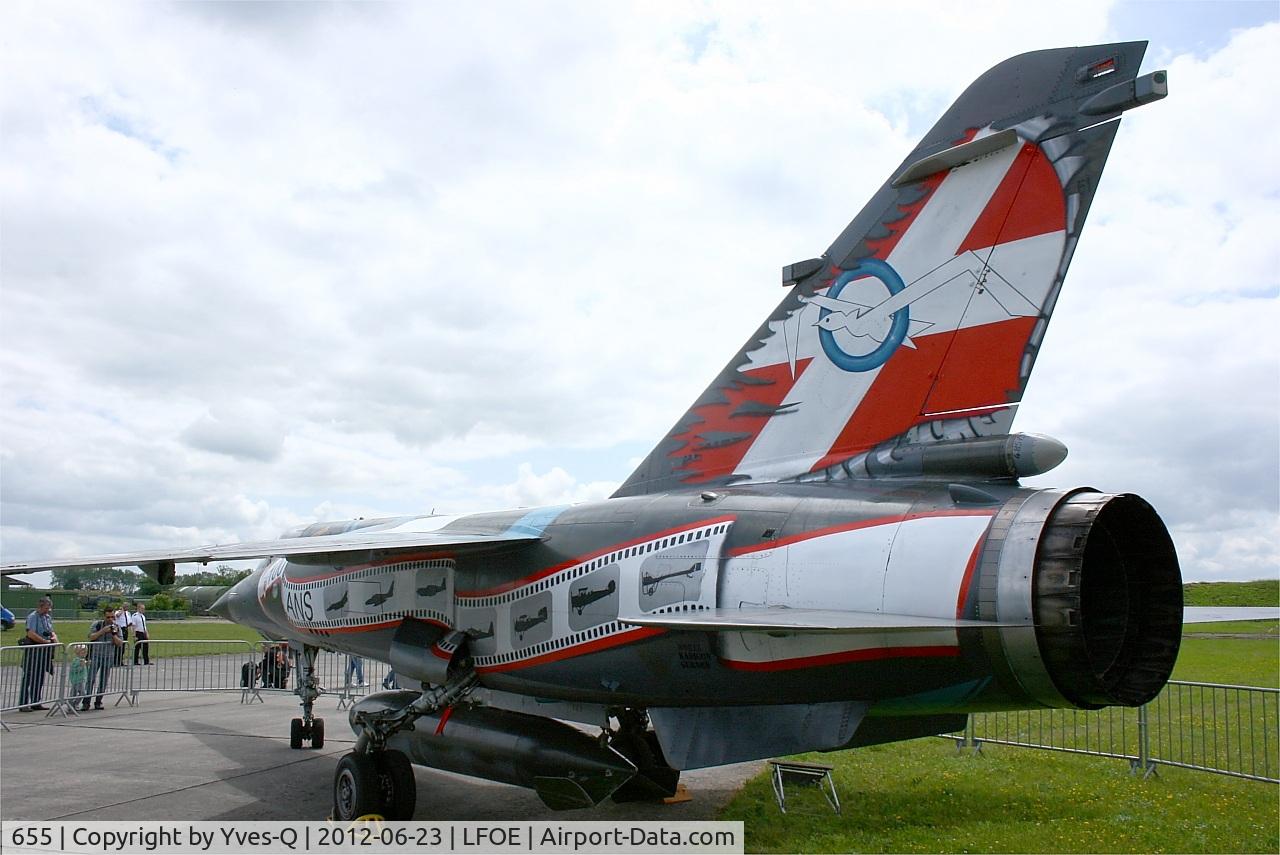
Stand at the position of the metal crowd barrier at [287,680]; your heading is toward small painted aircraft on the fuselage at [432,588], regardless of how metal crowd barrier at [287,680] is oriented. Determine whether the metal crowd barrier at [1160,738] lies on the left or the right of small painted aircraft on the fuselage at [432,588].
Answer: left

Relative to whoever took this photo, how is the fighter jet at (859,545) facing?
facing away from the viewer and to the left of the viewer

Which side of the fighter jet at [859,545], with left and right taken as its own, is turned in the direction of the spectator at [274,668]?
front

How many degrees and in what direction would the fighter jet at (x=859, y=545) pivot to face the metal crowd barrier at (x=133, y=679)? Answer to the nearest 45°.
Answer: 0° — it already faces it

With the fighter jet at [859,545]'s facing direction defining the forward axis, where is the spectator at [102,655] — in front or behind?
in front

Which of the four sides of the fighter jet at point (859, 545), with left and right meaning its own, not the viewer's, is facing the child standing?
front

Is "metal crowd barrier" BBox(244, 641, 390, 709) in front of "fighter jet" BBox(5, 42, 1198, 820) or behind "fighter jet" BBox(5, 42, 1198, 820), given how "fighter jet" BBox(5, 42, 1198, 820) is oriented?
in front
